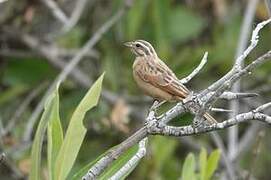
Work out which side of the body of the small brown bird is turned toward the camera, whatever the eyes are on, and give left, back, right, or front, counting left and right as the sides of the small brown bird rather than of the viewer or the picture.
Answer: left
